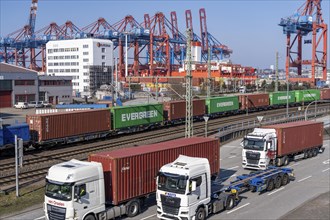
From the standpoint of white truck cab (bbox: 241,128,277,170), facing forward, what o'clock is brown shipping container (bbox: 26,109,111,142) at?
The brown shipping container is roughly at 2 o'clock from the white truck cab.

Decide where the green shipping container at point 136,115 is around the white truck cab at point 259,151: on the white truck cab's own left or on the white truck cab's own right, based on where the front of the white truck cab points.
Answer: on the white truck cab's own right

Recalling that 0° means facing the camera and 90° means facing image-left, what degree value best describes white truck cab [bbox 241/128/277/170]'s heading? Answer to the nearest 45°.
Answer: approximately 45°

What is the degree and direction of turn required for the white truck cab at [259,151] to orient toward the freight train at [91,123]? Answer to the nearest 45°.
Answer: approximately 90° to its right

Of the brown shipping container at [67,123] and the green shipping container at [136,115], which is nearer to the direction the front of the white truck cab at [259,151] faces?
the brown shipping container

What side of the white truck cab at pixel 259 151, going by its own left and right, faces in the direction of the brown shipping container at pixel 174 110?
right
